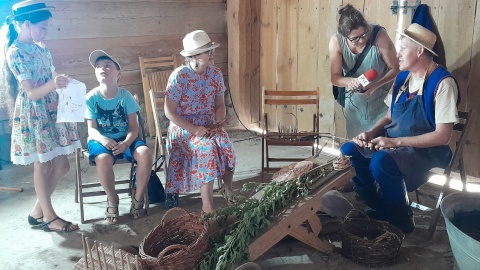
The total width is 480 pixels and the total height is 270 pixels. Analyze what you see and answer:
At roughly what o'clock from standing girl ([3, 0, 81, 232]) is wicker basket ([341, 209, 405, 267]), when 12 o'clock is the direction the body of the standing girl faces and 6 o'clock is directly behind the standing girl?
The wicker basket is roughly at 1 o'clock from the standing girl.

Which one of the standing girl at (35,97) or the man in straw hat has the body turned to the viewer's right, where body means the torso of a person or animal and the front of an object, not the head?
the standing girl

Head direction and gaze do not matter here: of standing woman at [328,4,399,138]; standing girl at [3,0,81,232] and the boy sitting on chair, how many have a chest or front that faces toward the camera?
2

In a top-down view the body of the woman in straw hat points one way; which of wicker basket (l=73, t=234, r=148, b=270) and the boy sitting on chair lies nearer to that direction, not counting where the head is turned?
the wicker basket

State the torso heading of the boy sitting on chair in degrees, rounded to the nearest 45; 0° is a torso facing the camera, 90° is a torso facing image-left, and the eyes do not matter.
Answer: approximately 0°

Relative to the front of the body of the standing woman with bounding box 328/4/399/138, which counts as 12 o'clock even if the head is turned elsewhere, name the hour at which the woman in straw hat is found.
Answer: The woman in straw hat is roughly at 2 o'clock from the standing woman.

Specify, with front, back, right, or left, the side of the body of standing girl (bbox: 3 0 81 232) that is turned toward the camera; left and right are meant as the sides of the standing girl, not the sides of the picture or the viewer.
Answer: right

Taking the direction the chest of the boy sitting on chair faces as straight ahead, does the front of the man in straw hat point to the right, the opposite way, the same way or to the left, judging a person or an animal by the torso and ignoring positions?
to the right

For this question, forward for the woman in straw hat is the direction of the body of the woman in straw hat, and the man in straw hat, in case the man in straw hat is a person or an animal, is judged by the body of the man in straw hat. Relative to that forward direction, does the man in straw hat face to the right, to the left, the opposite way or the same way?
to the right
